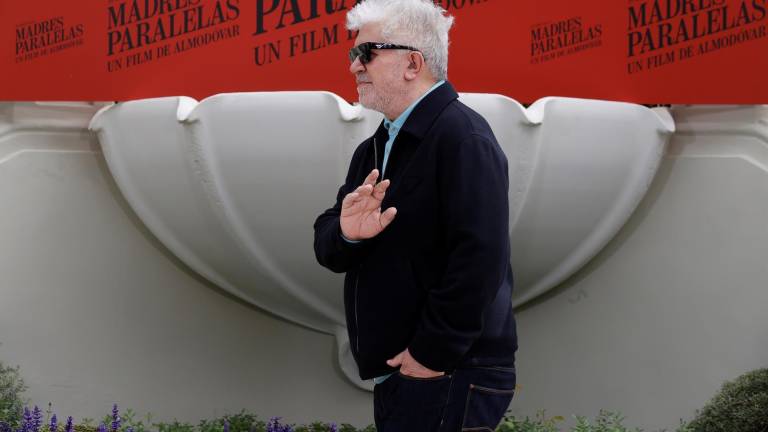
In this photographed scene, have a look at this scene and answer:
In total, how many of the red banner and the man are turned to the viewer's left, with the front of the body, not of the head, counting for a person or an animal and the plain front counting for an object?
1

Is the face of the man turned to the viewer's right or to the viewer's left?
to the viewer's left

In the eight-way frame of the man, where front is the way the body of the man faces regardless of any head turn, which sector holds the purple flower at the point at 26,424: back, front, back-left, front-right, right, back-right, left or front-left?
front-right

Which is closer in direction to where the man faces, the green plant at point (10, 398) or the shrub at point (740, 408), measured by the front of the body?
the green plant

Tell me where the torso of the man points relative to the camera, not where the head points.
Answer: to the viewer's left

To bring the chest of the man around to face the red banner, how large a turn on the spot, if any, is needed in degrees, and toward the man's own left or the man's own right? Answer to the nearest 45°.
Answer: approximately 90° to the man's own right

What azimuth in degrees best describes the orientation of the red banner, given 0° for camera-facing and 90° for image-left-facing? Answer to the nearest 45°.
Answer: approximately 0°

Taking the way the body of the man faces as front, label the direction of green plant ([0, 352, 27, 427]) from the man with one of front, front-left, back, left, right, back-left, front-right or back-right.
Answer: front-right

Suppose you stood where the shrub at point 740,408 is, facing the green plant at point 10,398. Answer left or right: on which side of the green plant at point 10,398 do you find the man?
left

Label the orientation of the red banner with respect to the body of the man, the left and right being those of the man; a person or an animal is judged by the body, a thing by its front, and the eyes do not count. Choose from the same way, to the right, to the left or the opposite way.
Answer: to the left

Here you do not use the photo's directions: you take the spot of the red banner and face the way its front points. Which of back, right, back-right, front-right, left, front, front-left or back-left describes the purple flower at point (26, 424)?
right

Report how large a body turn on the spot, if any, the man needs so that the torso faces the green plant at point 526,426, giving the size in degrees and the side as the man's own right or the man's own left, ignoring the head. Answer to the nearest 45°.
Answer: approximately 90° to the man's own right
